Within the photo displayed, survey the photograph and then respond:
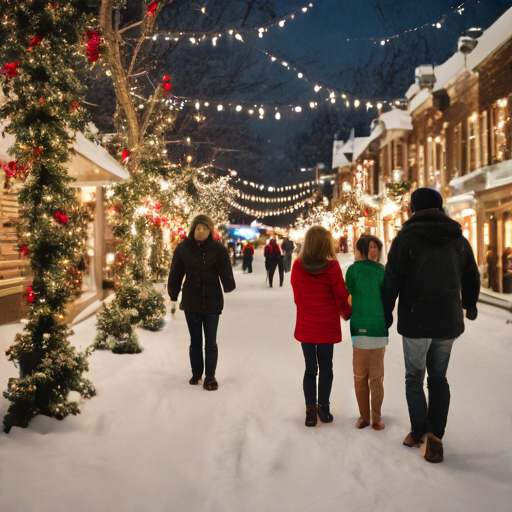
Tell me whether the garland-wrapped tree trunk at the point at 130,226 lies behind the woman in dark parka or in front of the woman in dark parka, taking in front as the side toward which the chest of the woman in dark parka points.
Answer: behind

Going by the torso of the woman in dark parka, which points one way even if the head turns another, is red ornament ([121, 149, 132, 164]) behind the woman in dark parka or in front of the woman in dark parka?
behind

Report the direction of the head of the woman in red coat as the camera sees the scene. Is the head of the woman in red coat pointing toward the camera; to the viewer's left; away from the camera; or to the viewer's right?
away from the camera

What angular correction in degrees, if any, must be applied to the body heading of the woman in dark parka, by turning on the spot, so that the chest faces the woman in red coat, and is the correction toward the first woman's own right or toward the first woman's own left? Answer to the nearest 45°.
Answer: approximately 45° to the first woman's own left

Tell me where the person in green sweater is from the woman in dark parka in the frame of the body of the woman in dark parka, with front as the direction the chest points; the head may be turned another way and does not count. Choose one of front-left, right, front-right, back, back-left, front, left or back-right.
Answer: front-left

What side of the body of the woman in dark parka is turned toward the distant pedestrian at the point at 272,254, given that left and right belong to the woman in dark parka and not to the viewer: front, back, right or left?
back

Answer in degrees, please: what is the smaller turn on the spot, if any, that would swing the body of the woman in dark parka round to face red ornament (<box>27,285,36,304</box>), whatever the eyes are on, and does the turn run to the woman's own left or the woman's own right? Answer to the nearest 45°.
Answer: approximately 45° to the woman's own right

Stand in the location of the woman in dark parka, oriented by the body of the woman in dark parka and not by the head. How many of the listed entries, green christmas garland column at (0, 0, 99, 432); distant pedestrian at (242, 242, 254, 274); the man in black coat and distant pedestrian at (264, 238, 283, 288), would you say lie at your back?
2

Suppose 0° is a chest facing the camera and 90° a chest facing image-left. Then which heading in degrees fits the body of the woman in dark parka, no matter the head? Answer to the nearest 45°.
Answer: approximately 0°

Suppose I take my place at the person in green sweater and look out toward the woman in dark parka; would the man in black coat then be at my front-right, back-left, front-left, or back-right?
back-left

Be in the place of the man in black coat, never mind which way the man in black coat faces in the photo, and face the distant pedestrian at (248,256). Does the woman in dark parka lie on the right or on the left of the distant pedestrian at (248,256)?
left

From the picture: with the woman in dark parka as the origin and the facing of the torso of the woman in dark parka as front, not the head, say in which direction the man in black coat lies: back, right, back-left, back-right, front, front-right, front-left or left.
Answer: front-left
